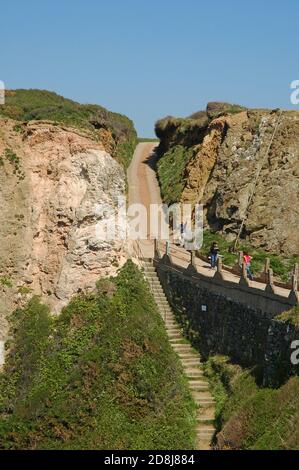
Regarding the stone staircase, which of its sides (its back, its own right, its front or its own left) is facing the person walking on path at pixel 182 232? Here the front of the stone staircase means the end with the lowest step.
back

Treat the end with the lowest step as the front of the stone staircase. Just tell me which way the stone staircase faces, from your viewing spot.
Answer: facing the viewer
